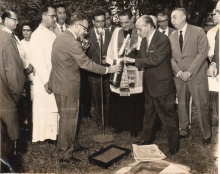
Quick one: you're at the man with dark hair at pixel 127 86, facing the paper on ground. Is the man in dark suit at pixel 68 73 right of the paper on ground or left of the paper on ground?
right

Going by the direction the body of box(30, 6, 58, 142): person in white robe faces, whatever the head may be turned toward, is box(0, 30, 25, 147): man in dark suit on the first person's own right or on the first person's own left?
on the first person's own right

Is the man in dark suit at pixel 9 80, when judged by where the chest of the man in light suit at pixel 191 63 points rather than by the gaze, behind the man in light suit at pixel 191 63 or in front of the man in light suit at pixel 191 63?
in front

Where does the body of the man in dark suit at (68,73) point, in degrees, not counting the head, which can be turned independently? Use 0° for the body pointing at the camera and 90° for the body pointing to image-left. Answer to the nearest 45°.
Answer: approximately 270°

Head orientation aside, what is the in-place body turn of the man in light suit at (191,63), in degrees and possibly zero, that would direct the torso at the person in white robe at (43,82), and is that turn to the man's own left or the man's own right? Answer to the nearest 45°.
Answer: approximately 45° to the man's own right

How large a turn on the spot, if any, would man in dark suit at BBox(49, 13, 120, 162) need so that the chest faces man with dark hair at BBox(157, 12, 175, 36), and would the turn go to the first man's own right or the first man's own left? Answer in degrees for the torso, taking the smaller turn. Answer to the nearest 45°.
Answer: approximately 45° to the first man's own left

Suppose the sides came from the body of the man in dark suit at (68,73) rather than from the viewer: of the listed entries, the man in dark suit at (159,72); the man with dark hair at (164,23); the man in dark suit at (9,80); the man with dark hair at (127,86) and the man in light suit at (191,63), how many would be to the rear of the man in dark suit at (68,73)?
1

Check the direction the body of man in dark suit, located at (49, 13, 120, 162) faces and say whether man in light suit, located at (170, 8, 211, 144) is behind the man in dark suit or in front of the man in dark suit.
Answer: in front

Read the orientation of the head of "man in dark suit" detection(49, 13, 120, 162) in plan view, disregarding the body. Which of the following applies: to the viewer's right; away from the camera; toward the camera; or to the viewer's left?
to the viewer's right

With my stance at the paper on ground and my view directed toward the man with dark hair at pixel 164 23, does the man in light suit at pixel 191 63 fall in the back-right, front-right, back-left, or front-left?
front-right

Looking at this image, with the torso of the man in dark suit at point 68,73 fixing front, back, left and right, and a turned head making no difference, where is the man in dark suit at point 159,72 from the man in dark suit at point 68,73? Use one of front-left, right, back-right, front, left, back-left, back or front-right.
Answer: front
